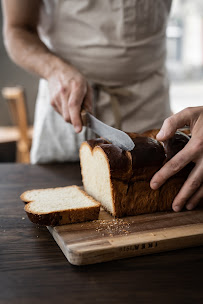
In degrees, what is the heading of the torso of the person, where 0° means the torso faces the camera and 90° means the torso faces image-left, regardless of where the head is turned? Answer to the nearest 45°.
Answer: approximately 0°

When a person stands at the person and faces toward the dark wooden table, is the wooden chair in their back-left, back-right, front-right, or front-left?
back-right

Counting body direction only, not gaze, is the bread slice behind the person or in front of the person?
in front

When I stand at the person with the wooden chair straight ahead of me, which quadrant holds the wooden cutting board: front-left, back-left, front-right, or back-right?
back-left

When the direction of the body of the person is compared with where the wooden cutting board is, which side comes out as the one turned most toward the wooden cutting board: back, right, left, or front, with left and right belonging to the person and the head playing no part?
front

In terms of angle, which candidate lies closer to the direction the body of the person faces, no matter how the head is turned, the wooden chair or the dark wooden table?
the dark wooden table

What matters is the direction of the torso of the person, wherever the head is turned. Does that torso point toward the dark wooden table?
yes

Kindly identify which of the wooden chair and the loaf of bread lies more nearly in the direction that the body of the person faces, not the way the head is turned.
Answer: the loaf of bread

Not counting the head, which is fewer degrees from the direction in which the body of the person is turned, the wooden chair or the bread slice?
the bread slice
